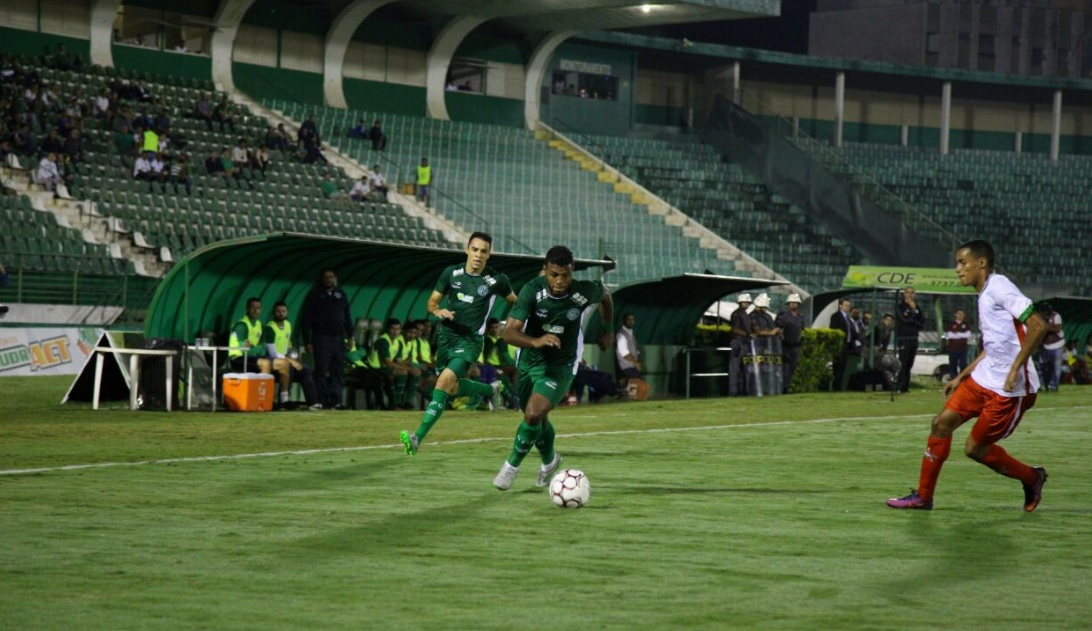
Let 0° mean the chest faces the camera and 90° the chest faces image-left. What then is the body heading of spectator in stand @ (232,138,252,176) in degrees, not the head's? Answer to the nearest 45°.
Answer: approximately 315°

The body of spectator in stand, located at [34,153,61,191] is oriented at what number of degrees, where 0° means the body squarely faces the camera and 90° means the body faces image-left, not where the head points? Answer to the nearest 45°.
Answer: approximately 315°

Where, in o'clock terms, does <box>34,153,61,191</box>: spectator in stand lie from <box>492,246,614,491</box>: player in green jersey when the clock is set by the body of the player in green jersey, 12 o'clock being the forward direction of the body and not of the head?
The spectator in stand is roughly at 5 o'clock from the player in green jersey.

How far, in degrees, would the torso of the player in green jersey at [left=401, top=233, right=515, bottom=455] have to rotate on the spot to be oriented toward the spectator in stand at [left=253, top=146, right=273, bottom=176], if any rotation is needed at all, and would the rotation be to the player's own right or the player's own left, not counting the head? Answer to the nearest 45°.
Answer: approximately 135° to the player's own right

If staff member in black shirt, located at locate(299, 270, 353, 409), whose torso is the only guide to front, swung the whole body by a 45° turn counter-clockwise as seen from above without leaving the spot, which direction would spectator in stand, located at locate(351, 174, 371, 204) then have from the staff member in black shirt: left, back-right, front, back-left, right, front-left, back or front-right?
back-left

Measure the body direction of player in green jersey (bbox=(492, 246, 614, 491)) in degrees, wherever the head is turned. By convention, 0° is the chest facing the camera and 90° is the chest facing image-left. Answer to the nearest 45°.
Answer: approximately 0°

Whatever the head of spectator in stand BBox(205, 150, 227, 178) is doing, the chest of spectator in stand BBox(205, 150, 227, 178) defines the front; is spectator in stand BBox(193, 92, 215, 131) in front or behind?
behind

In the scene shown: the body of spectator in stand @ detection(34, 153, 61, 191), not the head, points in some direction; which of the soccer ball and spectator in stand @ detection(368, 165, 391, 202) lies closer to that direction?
the soccer ball
